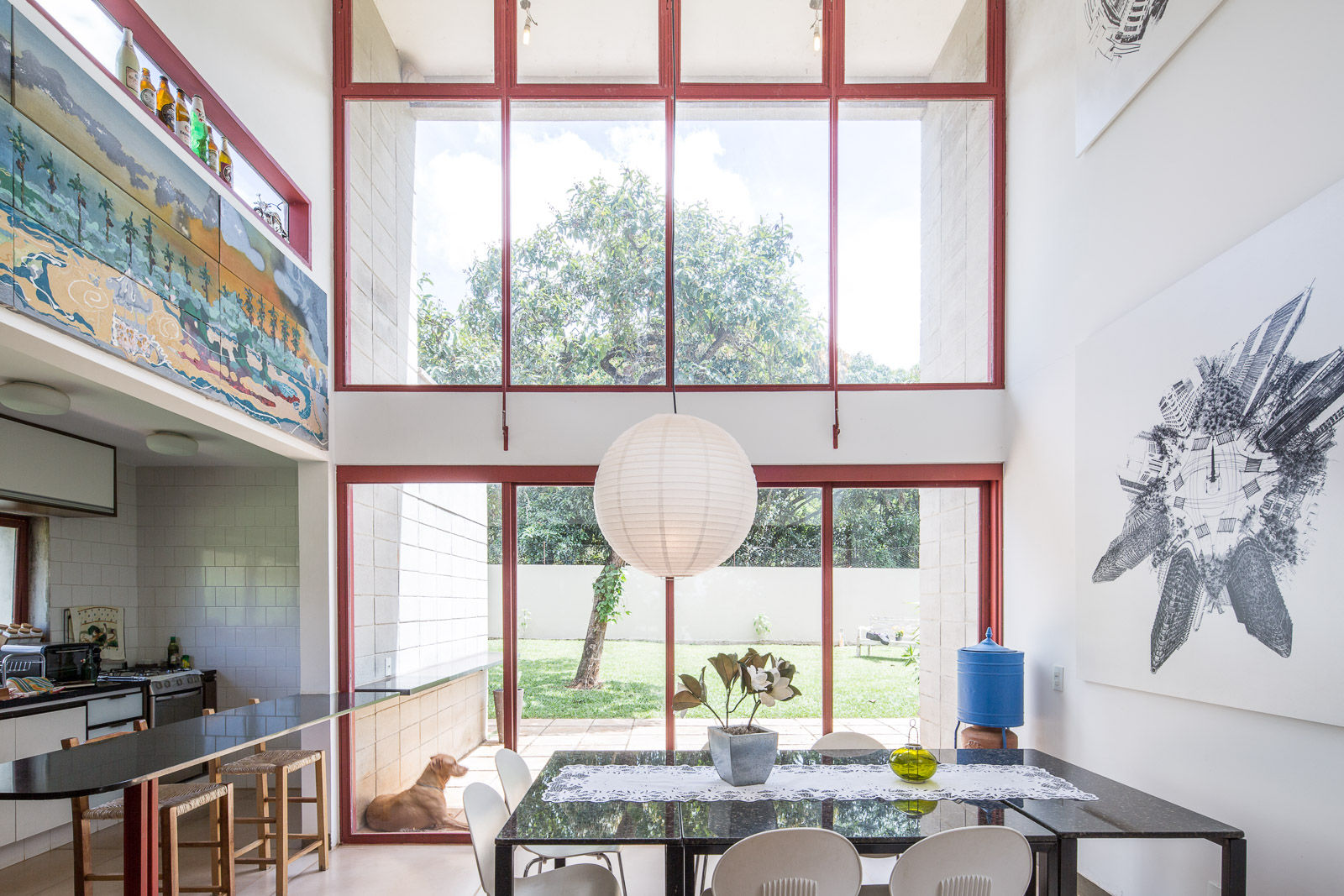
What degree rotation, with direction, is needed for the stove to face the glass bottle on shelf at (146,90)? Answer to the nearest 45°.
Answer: approximately 45° to its right

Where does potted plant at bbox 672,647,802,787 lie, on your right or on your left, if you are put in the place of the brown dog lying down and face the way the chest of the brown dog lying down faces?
on your right

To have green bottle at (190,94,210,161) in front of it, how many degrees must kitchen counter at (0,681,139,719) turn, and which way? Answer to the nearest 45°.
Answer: approximately 45° to its right

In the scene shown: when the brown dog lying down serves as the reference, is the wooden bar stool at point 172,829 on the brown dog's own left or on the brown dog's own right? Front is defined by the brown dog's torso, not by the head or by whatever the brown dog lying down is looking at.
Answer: on the brown dog's own right

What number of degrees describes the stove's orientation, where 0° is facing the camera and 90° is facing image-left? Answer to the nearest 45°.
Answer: approximately 315°

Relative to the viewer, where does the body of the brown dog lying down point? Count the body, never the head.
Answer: to the viewer's right
